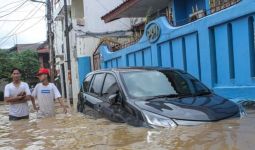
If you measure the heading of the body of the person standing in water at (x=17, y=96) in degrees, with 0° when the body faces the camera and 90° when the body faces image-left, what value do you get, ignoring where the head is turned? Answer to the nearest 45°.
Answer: approximately 0°

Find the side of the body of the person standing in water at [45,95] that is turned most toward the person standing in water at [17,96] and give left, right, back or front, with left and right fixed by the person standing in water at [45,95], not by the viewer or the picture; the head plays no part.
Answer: right

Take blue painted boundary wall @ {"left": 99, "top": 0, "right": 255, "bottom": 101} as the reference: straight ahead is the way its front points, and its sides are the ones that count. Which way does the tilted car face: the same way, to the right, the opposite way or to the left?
to the left

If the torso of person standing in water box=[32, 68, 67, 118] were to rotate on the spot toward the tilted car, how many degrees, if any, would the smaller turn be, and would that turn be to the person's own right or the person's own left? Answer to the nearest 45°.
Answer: approximately 45° to the person's own left

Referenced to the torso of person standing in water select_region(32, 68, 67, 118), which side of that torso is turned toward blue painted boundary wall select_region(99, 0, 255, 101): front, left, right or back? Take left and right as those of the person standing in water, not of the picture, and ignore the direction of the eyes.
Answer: left

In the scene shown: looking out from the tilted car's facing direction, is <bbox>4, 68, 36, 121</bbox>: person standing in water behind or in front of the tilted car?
behind

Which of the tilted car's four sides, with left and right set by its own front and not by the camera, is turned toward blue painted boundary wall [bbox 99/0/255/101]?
left

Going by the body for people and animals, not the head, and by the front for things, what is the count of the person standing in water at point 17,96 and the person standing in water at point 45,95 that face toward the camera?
2
